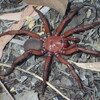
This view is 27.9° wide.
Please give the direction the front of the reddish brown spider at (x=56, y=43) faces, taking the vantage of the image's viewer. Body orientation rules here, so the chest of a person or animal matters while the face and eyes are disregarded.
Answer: facing to the right of the viewer

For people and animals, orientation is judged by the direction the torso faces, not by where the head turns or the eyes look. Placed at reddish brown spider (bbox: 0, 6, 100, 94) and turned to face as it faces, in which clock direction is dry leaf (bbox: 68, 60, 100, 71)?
The dry leaf is roughly at 1 o'clock from the reddish brown spider.
